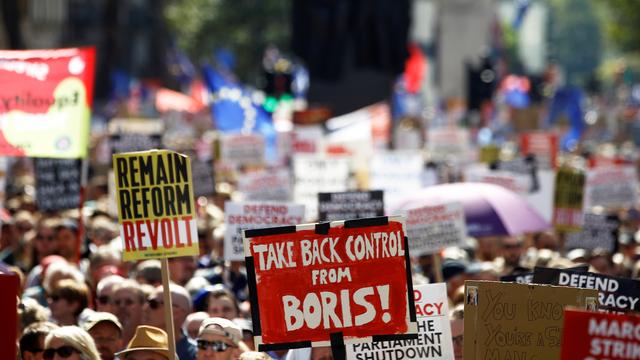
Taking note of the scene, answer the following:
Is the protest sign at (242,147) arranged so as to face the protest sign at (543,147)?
no

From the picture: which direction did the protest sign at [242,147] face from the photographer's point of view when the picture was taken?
facing the viewer

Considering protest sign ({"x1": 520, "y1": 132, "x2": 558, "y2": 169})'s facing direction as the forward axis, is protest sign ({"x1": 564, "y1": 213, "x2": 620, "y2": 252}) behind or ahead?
ahead

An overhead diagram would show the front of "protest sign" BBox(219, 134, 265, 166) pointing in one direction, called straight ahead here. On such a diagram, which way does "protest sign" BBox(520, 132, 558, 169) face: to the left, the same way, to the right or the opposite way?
the same way

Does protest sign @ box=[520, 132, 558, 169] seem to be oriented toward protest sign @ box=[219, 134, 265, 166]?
no

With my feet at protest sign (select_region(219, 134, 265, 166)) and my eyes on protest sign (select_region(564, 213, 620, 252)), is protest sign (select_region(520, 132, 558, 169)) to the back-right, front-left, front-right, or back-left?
front-left

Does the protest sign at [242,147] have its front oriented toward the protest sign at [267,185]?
yes

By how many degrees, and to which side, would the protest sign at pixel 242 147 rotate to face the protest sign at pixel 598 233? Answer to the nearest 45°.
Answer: approximately 45° to its left

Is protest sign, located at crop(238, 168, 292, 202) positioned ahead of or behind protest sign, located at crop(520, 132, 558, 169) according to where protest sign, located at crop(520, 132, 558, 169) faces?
ahead

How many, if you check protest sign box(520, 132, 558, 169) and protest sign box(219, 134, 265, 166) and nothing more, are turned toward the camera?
2

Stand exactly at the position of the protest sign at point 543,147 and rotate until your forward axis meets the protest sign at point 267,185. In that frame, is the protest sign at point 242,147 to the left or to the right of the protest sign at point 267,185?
right

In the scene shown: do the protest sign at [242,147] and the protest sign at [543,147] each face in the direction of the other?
no

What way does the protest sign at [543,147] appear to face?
toward the camera
